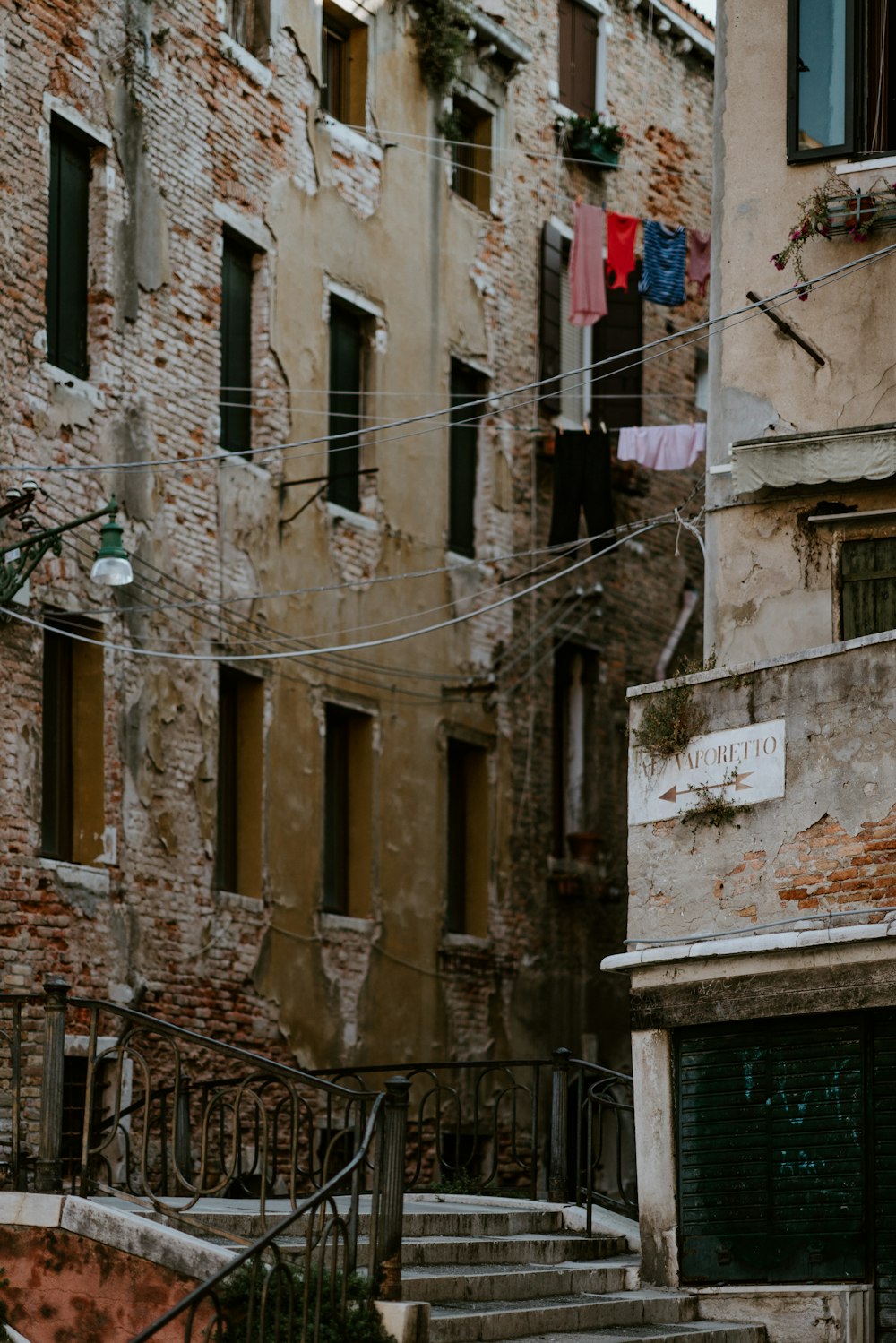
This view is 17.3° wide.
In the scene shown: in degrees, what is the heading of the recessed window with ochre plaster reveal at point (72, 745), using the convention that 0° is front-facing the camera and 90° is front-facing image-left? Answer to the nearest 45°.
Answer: approximately 315°

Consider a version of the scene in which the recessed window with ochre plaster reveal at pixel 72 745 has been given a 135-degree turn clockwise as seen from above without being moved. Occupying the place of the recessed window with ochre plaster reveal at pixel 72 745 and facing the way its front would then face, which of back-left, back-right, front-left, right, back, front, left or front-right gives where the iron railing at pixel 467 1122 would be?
back-right

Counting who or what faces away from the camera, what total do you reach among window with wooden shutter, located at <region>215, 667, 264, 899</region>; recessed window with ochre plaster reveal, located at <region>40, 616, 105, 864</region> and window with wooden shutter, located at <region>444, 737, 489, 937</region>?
0

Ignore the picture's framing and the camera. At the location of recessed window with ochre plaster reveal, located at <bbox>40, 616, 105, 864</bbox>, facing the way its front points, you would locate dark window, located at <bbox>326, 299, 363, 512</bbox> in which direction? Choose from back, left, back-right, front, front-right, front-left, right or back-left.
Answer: left

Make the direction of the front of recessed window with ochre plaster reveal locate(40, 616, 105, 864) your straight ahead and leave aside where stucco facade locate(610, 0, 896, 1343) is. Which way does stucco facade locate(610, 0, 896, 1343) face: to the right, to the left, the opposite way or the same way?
to the right

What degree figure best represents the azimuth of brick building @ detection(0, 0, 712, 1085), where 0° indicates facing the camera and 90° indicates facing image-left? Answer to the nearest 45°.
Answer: approximately 315°

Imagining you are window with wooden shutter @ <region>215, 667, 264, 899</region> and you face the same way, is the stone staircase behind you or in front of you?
in front

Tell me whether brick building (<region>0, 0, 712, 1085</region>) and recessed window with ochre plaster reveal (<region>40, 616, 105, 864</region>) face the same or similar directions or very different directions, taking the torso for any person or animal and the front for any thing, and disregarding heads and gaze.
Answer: same or similar directions

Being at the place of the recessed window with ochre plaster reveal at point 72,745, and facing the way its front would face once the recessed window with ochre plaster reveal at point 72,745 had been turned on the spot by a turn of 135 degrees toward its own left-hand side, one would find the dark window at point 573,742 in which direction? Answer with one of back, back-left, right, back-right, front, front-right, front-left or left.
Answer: front-right

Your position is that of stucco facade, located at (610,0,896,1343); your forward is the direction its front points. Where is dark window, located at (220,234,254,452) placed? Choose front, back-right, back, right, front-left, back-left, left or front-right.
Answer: right
